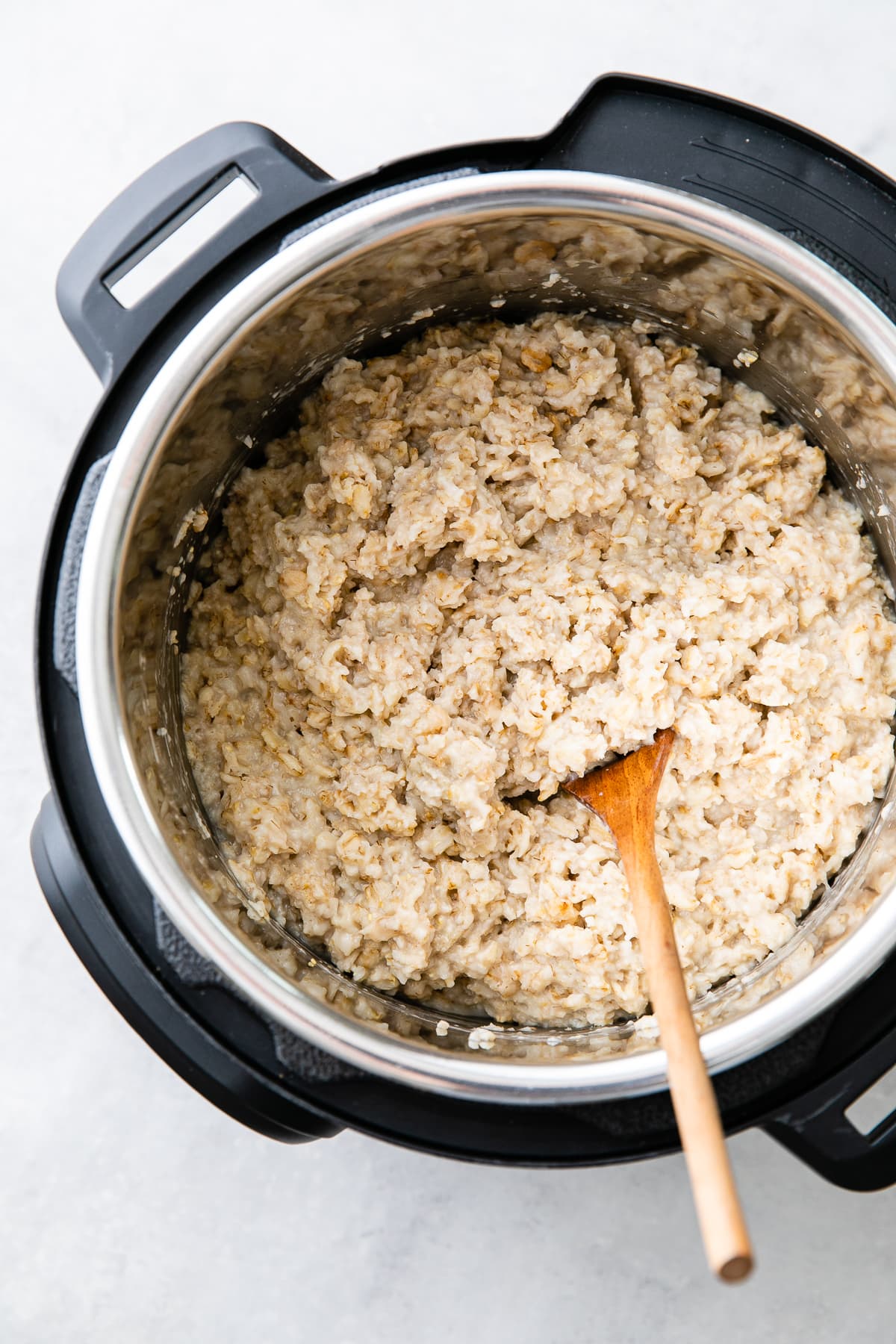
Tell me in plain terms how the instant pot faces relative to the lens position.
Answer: facing the viewer and to the left of the viewer
